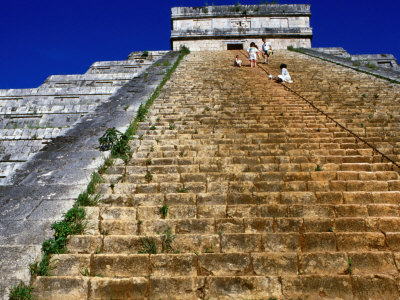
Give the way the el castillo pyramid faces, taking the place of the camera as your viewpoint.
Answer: facing the viewer
